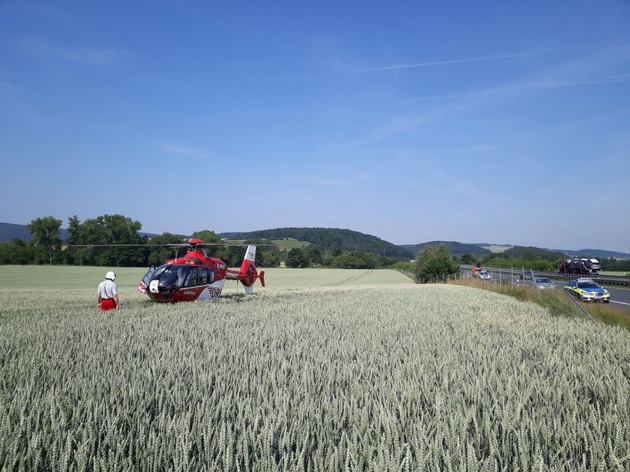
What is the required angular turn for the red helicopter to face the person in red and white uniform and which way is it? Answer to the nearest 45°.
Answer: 0° — it already faces them

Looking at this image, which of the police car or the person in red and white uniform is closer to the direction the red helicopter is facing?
the person in red and white uniform

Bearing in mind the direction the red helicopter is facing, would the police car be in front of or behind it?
behind

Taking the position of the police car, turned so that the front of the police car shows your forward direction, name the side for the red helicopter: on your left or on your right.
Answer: on your right

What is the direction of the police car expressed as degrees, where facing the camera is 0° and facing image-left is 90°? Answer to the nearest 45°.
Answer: approximately 315°

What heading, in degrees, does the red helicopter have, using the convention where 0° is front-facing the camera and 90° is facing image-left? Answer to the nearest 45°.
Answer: approximately 45°

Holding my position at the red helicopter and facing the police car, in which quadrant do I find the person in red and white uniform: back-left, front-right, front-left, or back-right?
back-right

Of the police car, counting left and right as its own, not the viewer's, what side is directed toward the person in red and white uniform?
right
